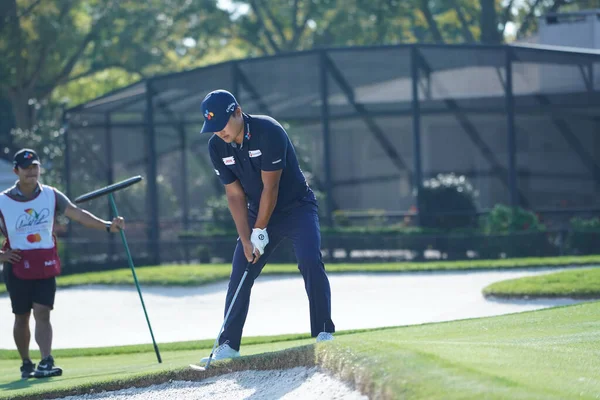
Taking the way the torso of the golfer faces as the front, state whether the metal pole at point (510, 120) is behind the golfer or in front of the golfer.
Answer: behind

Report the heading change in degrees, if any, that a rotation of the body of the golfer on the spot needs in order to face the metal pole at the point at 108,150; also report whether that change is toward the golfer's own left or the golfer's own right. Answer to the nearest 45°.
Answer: approximately 135° to the golfer's own right

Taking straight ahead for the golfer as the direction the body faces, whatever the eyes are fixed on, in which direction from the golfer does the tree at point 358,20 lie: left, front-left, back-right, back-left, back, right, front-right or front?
back-right

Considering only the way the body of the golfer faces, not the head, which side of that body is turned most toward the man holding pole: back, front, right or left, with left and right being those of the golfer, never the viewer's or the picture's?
right

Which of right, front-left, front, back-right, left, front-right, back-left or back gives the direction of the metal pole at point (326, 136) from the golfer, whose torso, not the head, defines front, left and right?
back-right

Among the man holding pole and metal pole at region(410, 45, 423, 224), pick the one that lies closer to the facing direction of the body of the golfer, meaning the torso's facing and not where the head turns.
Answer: the man holding pole

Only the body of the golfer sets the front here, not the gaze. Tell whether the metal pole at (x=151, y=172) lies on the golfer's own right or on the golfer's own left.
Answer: on the golfer's own right

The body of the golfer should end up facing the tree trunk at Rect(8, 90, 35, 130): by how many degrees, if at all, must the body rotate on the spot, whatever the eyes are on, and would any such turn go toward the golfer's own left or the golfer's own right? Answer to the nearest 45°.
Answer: approximately 135° to the golfer's own right

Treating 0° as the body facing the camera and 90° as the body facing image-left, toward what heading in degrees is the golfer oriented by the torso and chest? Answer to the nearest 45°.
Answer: approximately 45°

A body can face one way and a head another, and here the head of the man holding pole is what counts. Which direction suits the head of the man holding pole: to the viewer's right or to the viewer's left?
to the viewer's right

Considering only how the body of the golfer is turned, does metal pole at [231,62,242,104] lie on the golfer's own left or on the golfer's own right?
on the golfer's own right

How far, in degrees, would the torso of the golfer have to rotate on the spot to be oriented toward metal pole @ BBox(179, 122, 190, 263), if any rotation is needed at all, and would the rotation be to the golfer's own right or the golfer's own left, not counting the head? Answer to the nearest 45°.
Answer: approximately 135° to the golfer's own right
